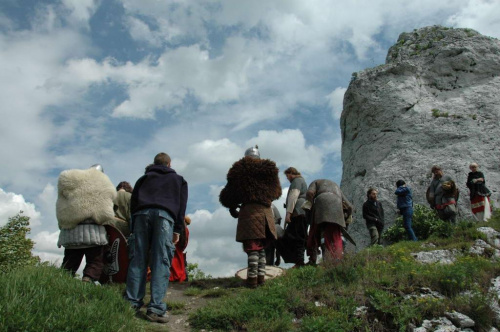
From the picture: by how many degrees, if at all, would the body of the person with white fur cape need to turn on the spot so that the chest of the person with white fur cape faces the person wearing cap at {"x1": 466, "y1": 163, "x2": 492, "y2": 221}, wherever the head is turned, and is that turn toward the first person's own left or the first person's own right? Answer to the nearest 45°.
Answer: approximately 45° to the first person's own right

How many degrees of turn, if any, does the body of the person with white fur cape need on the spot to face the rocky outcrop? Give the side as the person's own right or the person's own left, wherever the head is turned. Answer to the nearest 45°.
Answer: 0° — they already face it

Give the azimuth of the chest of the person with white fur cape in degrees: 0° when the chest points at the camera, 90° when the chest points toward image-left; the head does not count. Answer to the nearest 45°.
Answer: approximately 225°

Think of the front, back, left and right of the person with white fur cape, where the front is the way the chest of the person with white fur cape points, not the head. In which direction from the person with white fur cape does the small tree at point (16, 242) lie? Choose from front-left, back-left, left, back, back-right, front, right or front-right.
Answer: front-left

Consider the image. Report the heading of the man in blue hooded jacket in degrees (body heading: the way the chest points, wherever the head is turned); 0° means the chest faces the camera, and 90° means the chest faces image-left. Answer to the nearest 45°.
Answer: approximately 180°

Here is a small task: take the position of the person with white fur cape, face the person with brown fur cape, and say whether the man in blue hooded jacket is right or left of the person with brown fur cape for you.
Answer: right

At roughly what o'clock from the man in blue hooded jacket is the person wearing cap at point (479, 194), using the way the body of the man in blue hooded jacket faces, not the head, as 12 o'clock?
The person wearing cap is roughly at 2 o'clock from the man in blue hooded jacket.
